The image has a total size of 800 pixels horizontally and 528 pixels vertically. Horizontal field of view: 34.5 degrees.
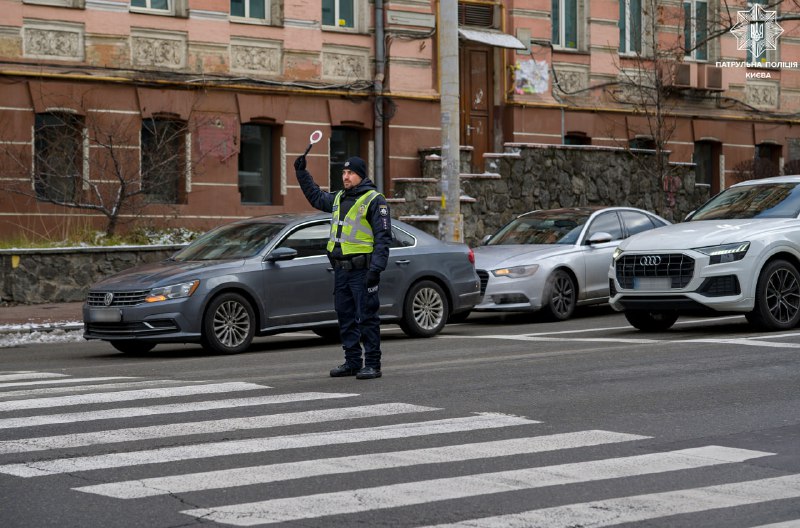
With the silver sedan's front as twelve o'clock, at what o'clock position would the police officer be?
The police officer is roughly at 11 o'clock from the silver sedan.

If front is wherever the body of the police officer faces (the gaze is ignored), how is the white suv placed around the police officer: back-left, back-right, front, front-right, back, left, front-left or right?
back

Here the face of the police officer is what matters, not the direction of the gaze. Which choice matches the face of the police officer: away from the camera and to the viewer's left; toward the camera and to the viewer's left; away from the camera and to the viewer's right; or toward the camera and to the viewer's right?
toward the camera and to the viewer's left

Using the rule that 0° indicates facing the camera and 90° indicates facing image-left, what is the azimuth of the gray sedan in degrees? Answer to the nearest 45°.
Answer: approximately 45°

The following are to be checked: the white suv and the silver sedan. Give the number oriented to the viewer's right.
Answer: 0

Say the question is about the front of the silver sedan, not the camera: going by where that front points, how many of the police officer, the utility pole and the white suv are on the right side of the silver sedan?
1

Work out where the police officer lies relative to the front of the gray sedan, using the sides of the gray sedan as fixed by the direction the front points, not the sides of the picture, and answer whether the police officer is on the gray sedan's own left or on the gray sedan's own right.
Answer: on the gray sedan's own left

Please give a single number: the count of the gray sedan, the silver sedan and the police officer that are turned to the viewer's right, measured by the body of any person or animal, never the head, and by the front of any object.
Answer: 0

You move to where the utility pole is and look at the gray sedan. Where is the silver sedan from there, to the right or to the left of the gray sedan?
left

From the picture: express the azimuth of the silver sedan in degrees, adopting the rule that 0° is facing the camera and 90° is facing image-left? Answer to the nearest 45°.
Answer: approximately 45°

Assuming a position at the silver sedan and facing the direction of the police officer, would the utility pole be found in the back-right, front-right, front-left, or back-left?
back-right
